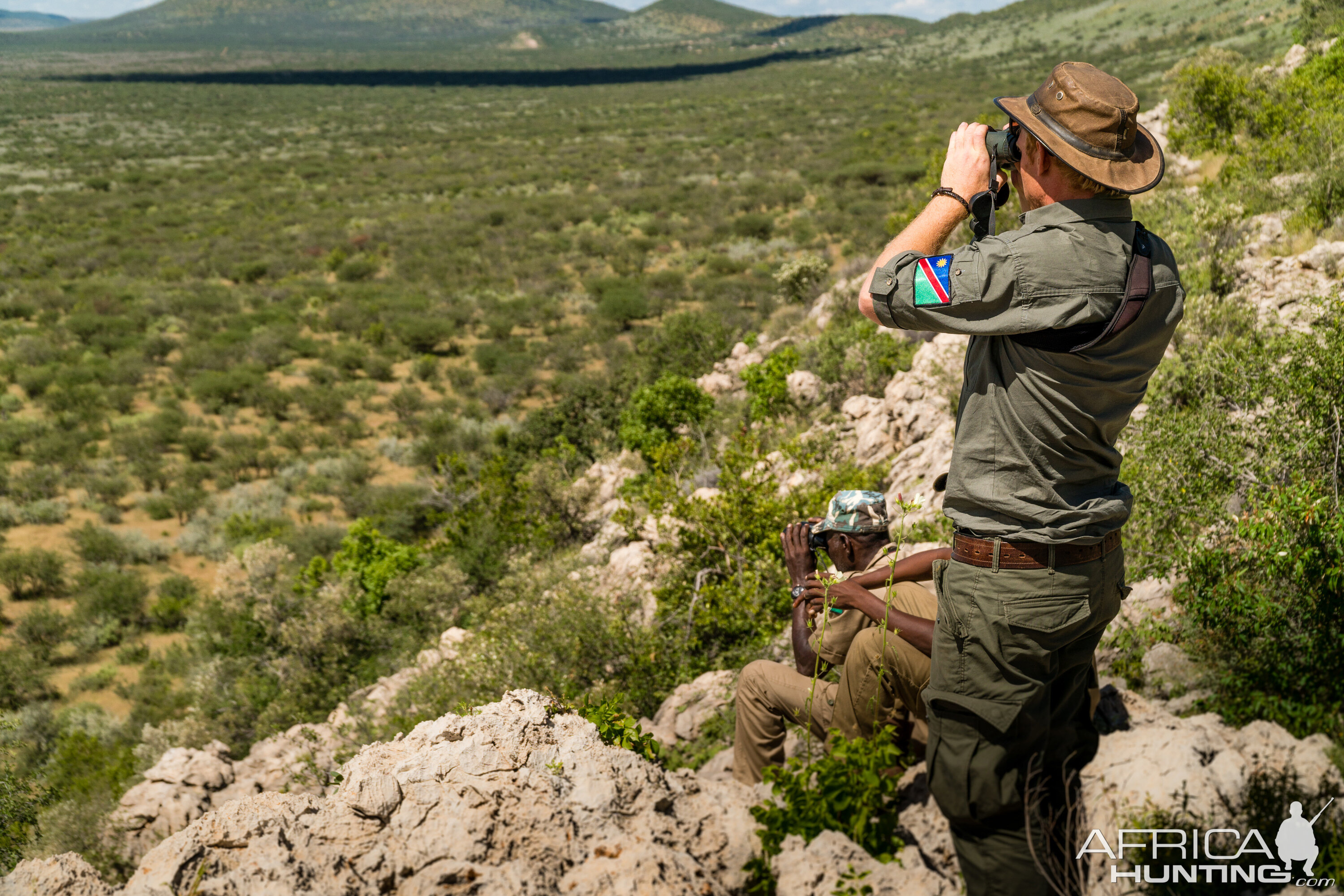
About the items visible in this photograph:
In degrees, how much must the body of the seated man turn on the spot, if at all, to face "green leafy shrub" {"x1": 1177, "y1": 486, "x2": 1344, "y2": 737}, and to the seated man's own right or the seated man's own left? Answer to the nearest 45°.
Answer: approximately 180°

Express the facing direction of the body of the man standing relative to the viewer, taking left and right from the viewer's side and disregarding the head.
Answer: facing away from the viewer and to the left of the viewer

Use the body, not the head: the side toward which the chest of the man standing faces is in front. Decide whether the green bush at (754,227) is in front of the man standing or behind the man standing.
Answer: in front

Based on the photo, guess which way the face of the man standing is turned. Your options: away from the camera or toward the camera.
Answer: away from the camera

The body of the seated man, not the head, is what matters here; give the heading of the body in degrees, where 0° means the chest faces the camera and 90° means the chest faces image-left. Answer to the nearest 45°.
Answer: approximately 90°

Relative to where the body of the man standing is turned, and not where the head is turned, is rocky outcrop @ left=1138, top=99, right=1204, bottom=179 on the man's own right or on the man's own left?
on the man's own right

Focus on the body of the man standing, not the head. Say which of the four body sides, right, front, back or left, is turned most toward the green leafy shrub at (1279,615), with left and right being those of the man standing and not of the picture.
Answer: right

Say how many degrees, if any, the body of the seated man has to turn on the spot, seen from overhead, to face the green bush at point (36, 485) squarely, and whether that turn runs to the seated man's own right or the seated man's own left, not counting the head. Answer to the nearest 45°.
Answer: approximately 45° to the seated man's own right
